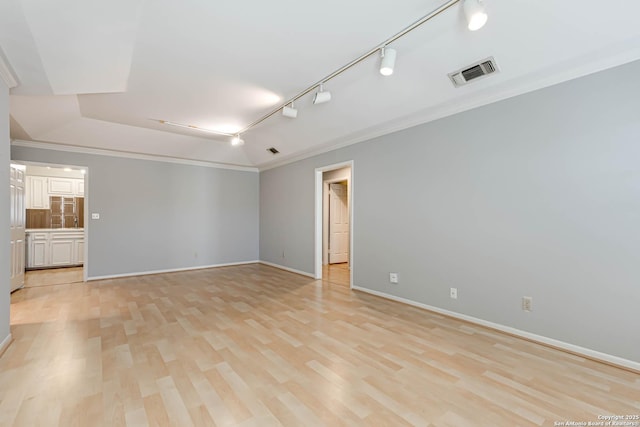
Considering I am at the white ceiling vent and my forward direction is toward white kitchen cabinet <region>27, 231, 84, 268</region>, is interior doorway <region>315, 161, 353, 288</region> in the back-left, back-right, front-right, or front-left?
front-right

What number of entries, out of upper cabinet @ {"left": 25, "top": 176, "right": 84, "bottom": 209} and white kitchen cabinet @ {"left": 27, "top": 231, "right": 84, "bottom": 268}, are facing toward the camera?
2

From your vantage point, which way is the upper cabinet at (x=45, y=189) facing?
toward the camera

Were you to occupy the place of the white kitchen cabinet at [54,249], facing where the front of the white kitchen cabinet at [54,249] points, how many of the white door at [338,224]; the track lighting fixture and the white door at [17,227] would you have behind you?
0

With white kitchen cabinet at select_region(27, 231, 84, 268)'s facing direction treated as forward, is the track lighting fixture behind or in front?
in front

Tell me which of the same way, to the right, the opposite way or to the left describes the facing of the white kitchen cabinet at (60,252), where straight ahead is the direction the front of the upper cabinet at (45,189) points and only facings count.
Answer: the same way

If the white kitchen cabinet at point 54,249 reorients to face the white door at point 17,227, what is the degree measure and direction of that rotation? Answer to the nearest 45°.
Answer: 0° — it already faces it

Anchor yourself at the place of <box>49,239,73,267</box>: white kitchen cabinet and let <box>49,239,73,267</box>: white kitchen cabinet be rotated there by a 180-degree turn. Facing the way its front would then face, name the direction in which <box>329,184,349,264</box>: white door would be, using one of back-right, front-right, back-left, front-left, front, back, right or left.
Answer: back-right

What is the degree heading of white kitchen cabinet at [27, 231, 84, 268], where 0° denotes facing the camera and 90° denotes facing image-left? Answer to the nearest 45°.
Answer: approximately 0°

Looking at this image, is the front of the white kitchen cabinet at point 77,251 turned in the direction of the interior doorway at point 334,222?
no

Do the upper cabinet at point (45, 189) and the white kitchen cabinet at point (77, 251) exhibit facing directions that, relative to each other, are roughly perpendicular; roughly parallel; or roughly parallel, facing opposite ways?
roughly parallel

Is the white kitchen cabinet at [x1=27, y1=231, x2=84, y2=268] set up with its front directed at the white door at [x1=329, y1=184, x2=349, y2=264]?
no

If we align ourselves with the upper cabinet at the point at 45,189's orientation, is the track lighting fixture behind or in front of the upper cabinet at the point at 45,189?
in front

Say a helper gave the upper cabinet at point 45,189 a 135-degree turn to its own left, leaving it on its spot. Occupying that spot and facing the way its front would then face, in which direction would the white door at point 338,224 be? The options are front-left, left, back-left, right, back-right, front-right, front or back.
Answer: right

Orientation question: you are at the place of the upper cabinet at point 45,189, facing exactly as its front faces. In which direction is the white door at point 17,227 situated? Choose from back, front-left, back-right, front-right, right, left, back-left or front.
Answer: front

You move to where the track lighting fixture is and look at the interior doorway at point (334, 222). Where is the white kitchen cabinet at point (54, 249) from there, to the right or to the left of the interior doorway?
left

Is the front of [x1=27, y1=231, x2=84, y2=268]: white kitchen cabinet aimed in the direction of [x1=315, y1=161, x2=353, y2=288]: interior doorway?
no
